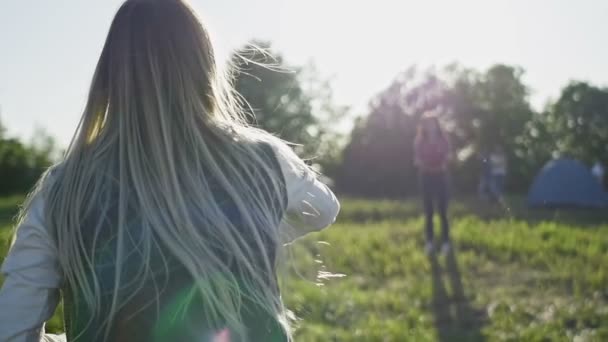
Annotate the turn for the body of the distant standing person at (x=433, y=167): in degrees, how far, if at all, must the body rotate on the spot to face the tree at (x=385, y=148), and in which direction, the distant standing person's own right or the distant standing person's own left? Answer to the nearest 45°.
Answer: approximately 180°

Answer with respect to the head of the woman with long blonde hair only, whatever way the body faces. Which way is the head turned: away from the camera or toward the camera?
away from the camera

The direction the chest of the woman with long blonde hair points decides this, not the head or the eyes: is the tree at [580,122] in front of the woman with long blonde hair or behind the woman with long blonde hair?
in front

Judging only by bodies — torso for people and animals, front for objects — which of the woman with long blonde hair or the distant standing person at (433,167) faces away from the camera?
the woman with long blonde hair

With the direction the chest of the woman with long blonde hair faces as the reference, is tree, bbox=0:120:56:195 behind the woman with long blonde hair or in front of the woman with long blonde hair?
in front

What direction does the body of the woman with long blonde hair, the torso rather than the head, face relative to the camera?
away from the camera

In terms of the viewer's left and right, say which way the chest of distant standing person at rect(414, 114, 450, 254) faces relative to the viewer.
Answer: facing the viewer

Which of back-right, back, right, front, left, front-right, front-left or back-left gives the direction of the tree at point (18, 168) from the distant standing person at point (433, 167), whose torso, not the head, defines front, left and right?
back-right

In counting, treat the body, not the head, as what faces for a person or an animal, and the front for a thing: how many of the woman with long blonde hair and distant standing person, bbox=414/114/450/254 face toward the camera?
1

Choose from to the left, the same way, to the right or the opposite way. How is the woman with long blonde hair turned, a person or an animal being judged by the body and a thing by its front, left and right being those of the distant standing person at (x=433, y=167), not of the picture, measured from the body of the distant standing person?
the opposite way

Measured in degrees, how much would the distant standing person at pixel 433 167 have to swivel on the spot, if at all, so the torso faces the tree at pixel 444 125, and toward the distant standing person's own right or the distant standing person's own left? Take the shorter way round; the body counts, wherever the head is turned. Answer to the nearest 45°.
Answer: approximately 180°

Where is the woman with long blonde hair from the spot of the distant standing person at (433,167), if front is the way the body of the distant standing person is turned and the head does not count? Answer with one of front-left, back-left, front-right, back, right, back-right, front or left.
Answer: front

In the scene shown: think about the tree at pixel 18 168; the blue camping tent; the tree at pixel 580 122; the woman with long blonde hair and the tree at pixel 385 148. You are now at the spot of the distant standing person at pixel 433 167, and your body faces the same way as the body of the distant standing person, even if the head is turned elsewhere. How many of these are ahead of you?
1

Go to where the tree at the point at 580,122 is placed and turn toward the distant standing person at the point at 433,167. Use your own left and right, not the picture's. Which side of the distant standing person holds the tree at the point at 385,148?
right

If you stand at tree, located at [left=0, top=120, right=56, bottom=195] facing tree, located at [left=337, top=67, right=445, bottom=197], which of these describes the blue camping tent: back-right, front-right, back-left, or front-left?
front-right

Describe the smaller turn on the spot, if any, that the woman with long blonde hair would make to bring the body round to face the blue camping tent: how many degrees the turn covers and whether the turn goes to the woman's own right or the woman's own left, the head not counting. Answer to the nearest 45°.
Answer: approximately 45° to the woman's own right
